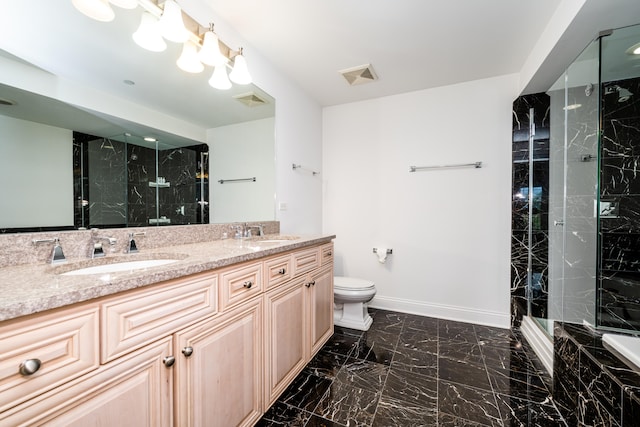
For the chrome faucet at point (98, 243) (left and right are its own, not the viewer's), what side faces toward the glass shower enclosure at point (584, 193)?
front

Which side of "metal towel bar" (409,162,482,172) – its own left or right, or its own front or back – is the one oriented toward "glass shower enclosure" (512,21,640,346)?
left

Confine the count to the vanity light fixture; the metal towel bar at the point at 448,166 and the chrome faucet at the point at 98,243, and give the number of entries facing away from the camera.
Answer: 0

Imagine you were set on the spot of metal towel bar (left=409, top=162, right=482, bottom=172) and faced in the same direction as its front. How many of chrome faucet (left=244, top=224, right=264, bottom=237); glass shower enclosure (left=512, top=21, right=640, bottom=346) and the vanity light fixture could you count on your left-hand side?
1

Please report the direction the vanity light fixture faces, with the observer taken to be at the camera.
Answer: facing the viewer and to the right of the viewer

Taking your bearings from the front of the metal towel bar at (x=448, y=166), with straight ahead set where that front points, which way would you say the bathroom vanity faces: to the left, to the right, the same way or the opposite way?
to the left

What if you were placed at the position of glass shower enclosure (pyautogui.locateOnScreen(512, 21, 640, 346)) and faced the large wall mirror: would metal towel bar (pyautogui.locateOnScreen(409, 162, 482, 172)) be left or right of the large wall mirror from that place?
right

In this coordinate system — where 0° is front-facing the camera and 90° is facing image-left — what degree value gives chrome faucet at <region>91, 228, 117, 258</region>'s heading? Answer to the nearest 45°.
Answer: approximately 315°

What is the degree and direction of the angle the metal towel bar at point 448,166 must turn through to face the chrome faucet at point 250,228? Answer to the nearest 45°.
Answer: approximately 45° to its right

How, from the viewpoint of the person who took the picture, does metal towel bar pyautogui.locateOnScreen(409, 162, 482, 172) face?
facing the viewer

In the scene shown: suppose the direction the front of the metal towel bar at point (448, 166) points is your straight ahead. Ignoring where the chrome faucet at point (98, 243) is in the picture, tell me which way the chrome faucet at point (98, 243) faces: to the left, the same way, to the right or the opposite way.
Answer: to the left

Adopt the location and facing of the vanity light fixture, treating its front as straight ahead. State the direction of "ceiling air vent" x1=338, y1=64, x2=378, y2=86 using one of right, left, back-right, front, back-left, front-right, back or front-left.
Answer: front-left

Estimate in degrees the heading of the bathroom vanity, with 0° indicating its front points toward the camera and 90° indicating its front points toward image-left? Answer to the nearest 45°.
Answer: approximately 315°

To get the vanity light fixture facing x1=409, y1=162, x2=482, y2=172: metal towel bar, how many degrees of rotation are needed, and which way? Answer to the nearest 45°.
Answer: approximately 45° to its left
